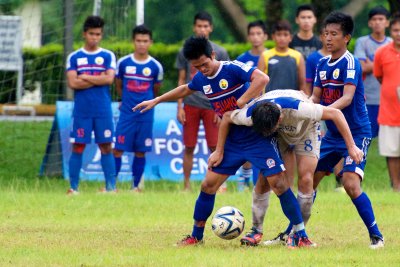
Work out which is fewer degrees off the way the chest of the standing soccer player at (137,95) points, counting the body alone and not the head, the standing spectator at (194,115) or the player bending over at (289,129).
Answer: the player bending over

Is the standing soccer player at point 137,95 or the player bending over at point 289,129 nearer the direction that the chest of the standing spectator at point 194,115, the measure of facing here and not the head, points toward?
the player bending over

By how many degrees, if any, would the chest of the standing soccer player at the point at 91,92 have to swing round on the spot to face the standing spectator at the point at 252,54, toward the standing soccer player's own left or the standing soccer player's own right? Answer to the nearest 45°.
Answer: approximately 90° to the standing soccer player's own left

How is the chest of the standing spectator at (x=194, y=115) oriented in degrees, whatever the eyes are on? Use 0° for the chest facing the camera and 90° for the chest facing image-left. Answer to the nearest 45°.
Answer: approximately 0°

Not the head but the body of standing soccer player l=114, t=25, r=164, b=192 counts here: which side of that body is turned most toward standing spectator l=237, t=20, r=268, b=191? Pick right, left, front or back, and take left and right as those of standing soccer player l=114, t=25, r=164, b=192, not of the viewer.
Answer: left

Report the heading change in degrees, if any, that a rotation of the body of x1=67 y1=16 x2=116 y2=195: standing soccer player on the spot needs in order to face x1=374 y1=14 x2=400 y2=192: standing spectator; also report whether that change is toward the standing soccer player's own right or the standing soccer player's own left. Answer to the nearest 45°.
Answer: approximately 90° to the standing soccer player's own left

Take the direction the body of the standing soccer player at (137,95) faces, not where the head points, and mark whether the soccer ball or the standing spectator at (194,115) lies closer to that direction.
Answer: the soccer ball

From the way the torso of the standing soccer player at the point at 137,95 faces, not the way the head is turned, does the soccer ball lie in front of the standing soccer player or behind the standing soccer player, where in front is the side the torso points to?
in front

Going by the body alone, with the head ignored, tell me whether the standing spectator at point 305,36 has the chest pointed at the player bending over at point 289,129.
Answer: yes
